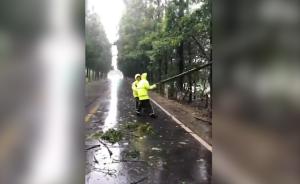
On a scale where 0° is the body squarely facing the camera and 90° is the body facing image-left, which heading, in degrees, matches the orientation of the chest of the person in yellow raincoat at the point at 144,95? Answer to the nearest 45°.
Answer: approximately 225°
